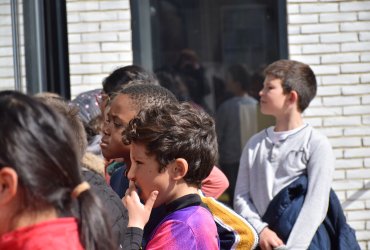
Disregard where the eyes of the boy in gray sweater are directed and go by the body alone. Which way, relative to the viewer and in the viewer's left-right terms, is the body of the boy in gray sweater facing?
facing the viewer and to the left of the viewer

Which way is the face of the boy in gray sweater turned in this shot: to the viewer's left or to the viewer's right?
to the viewer's left

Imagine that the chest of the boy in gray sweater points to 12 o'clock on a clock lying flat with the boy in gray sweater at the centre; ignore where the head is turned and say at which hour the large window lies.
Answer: The large window is roughly at 4 o'clock from the boy in gray sweater.
